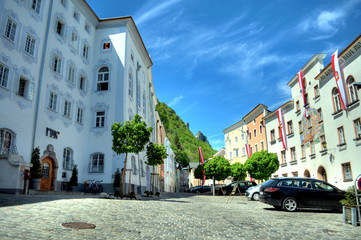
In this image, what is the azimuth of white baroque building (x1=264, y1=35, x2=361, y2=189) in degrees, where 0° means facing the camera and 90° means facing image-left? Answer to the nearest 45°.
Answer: approximately 45°

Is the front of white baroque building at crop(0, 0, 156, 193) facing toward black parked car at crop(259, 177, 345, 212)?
yes

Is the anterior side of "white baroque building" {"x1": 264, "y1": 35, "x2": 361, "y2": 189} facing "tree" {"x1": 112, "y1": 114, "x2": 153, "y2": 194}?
yes

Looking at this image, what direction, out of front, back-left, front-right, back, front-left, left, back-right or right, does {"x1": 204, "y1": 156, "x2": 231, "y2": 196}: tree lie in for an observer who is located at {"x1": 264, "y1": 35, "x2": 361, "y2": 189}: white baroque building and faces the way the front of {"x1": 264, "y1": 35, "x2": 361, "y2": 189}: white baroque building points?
right

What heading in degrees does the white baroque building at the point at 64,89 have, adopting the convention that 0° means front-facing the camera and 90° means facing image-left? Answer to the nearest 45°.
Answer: approximately 315°

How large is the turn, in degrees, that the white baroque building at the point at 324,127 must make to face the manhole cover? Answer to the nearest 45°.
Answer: approximately 45° to its left

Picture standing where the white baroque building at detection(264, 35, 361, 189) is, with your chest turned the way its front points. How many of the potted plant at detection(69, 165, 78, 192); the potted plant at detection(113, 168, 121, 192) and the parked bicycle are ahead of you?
3

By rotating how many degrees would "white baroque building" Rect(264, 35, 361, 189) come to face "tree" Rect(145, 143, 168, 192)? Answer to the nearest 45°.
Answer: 0° — it already faces it

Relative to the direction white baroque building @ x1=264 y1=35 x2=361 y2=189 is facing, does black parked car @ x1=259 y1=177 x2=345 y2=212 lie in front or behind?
in front

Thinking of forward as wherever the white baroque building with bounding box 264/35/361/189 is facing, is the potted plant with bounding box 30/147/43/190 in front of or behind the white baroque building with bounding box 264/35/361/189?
in front

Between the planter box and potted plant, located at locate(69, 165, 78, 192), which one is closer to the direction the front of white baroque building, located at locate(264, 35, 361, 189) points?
the potted plant

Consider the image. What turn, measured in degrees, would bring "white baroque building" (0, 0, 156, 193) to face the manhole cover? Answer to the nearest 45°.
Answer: approximately 45° to its right
